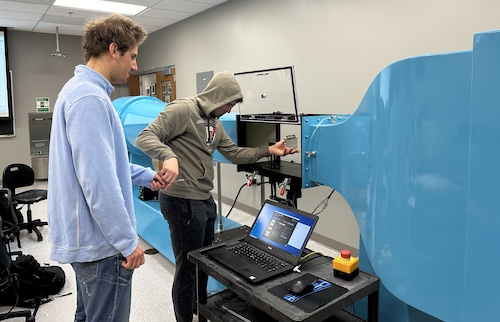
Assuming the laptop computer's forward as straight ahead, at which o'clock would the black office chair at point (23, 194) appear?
The black office chair is roughly at 3 o'clock from the laptop computer.

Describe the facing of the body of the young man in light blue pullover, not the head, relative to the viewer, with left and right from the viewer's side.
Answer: facing to the right of the viewer

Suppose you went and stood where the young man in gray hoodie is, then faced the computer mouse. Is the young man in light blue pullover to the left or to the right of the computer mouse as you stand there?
right

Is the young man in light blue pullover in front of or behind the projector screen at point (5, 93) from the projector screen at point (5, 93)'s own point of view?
in front

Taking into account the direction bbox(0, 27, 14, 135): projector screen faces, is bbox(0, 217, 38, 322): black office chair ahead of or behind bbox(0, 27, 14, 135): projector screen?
ahead

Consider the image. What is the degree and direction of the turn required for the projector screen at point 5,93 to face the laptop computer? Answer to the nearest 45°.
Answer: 0° — it already faces it

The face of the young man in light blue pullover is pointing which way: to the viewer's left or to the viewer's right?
to the viewer's right

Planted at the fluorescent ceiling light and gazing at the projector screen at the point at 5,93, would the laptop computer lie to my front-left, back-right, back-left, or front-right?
back-left

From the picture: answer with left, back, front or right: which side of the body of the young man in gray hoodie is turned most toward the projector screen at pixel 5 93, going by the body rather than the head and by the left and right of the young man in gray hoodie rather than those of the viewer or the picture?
back

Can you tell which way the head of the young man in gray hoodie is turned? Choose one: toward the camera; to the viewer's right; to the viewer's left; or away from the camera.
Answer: to the viewer's right

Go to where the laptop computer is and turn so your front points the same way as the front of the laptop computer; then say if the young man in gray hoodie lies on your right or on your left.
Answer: on your right
